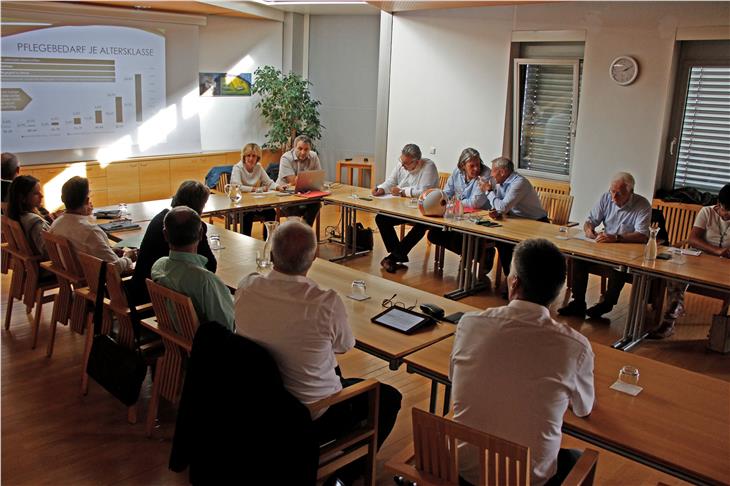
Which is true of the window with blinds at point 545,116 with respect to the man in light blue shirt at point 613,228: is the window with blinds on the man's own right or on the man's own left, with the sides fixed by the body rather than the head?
on the man's own right

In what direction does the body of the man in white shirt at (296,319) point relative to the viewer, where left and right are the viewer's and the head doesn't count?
facing away from the viewer and to the right of the viewer

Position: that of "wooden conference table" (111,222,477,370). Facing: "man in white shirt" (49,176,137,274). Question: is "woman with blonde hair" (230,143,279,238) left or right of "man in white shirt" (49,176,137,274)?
right

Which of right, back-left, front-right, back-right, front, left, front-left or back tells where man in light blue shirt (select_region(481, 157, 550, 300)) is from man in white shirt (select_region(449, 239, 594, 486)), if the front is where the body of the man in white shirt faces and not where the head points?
front

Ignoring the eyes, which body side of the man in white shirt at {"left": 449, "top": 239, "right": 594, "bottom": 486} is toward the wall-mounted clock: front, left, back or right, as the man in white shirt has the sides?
front

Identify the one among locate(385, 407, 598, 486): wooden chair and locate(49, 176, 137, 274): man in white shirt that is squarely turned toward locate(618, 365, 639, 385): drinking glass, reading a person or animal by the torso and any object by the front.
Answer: the wooden chair

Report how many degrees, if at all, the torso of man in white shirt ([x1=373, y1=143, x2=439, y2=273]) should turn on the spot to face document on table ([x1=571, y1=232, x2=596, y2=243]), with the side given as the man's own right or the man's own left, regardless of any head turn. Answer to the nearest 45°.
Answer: approximately 90° to the man's own left

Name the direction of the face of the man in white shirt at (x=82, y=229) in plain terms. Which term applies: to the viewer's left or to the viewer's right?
to the viewer's right

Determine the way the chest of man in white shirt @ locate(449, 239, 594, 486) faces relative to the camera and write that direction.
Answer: away from the camera

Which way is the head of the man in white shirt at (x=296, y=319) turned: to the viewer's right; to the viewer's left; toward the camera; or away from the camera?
away from the camera

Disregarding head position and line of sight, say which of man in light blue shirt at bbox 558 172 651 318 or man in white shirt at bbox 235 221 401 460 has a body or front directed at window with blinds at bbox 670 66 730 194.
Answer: the man in white shirt

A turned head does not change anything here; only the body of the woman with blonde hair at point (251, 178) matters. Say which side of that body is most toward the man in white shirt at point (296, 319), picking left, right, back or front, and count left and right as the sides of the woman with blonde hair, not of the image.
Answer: front

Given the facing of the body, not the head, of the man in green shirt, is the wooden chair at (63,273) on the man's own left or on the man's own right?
on the man's own left

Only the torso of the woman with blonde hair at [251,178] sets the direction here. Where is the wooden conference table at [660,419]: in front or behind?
in front

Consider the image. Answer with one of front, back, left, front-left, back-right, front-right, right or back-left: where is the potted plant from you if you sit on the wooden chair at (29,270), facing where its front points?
front

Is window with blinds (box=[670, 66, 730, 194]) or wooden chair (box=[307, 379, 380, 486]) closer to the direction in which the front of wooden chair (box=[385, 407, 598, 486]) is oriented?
the window with blinds

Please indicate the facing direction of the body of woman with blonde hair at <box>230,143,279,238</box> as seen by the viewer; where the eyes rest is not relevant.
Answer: toward the camera

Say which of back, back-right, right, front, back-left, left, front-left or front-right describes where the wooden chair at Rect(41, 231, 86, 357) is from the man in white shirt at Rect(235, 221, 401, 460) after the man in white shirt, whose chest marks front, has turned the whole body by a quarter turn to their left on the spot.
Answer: front
